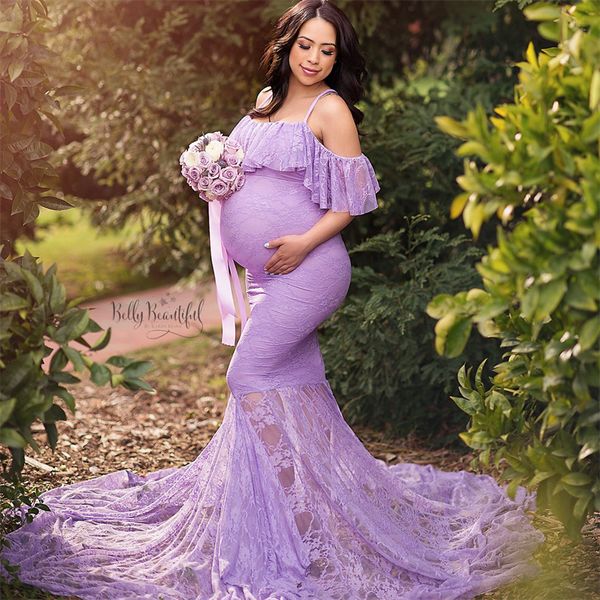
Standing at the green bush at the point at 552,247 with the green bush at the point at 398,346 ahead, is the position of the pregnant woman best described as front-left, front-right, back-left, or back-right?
front-left

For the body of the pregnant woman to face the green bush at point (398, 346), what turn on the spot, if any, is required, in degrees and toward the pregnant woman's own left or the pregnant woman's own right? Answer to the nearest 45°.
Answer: approximately 135° to the pregnant woman's own right

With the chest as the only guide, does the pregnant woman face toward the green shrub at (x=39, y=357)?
yes

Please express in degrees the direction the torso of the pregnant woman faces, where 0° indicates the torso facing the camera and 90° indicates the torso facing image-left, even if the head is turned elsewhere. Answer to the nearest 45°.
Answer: approximately 45°

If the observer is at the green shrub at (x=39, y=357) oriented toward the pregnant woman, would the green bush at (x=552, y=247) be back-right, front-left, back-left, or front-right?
front-right

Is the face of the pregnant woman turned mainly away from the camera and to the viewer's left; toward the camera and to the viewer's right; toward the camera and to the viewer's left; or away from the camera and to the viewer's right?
toward the camera and to the viewer's left

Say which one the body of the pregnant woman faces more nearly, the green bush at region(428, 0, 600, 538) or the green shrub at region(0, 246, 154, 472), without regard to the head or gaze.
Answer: the green shrub

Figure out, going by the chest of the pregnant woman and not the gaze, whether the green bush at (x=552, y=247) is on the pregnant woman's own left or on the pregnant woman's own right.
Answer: on the pregnant woman's own left

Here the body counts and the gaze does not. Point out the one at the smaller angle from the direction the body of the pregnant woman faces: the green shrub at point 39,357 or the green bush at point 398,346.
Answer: the green shrub

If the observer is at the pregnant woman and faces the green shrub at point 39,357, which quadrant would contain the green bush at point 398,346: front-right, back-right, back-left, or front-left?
back-right
